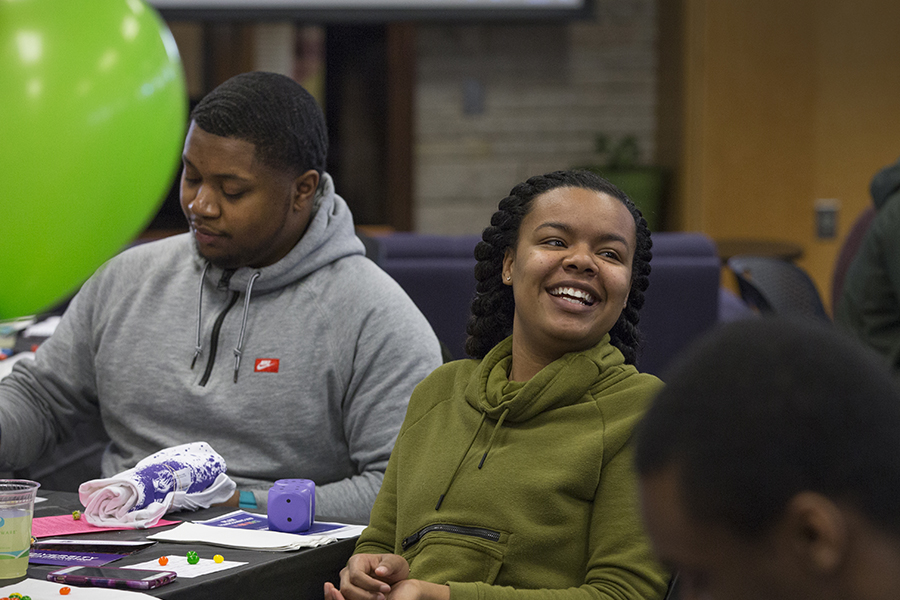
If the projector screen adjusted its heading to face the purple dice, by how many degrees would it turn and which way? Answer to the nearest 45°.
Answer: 0° — it already faces it

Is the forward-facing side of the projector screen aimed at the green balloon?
yes

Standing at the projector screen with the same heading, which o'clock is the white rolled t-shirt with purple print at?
The white rolled t-shirt with purple print is roughly at 12 o'clock from the projector screen.

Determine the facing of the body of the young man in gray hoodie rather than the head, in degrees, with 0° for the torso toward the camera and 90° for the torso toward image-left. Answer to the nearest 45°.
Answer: approximately 45°

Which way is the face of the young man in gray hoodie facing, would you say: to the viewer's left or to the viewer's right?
to the viewer's left

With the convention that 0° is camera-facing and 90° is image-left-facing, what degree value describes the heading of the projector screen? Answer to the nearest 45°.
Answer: approximately 0°

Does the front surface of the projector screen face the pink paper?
yes

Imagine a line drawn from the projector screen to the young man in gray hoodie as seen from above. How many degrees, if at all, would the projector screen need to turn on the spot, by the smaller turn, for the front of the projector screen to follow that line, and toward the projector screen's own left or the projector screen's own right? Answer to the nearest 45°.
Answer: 0° — it already faces them

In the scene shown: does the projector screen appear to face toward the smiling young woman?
yes

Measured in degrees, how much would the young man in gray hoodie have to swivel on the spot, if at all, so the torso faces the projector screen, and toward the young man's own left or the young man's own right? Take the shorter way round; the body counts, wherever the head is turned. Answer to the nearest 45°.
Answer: approximately 135° to the young man's own right

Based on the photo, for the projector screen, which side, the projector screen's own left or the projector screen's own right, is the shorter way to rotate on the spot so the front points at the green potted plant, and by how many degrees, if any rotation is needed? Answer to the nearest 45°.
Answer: approximately 90° to the projector screen's own left

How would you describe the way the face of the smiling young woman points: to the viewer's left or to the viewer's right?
to the viewer's right
